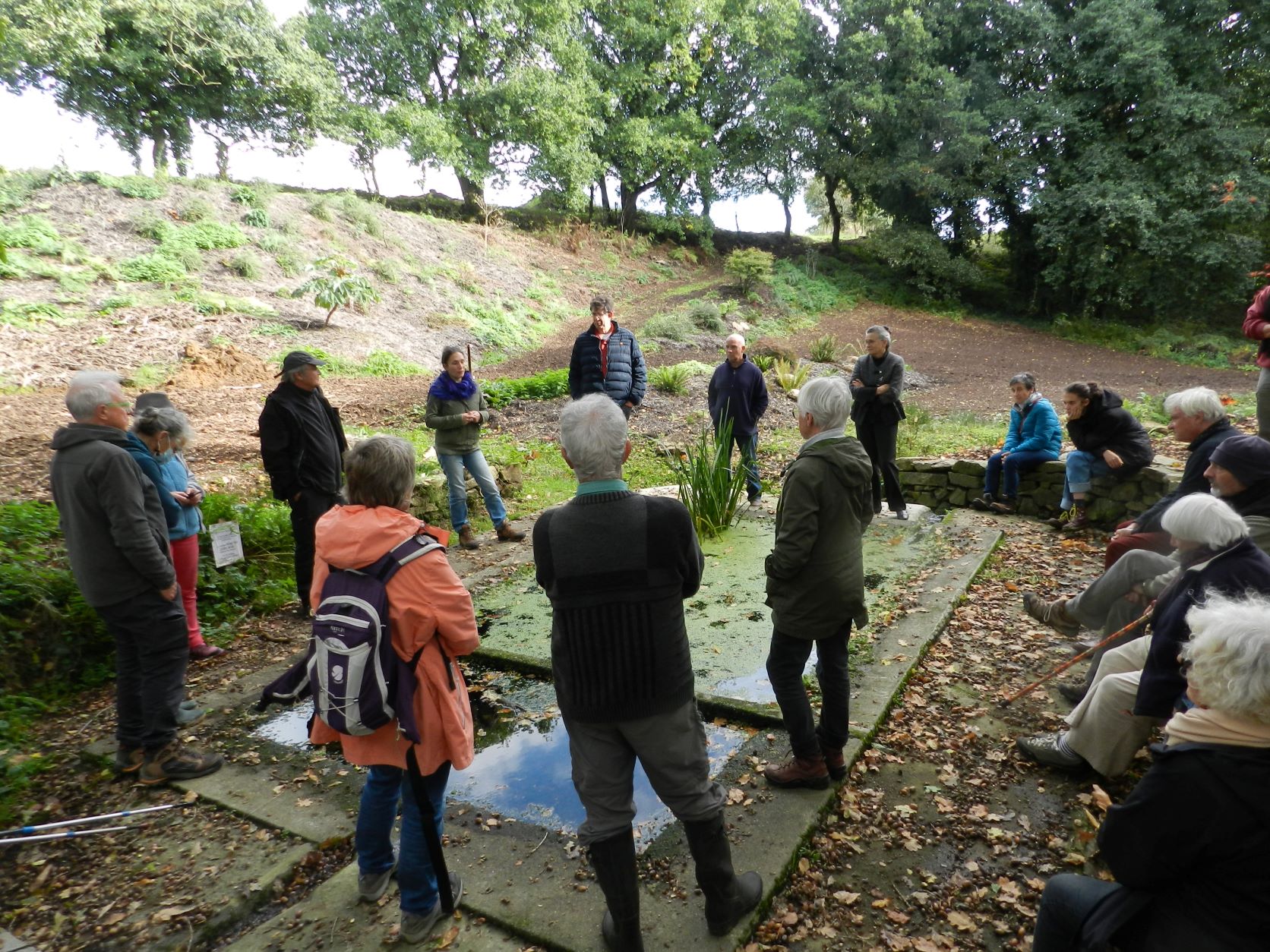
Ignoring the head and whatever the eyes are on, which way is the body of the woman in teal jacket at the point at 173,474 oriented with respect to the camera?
to the viewer's right

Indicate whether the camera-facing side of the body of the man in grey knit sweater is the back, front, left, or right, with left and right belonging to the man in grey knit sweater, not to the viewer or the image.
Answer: back

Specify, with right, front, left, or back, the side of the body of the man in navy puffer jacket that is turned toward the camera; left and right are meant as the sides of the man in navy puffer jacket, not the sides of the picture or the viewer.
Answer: front

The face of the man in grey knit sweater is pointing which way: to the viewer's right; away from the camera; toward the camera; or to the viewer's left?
away from the camera

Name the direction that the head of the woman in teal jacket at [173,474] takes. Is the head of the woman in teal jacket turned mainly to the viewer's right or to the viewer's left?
to the viewer's right

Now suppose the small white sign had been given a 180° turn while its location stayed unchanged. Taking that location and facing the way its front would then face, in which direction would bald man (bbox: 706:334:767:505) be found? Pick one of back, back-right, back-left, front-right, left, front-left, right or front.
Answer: right

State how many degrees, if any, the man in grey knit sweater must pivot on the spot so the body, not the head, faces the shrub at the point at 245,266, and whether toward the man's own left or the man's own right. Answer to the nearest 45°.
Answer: approximately 45° to the man's own left

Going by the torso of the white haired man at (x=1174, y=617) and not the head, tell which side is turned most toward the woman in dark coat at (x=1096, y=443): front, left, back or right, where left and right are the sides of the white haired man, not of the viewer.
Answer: right

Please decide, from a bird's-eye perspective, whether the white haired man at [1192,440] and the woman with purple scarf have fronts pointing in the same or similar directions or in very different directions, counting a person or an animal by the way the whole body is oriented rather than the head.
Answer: very different directions

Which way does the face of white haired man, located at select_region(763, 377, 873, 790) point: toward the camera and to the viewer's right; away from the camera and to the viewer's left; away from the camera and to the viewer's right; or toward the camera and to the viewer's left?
away from the camera and to the viewer's left

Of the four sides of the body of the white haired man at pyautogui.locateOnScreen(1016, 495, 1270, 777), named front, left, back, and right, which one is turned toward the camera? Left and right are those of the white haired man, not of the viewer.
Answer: left

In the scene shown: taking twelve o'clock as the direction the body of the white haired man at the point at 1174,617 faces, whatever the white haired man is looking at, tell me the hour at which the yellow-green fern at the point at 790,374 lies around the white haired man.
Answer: The yellow-green fern is roughly at 2 o'clock from the white haired man.

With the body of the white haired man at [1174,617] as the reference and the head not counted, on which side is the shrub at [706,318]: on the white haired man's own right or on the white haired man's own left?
on the white haired man's own right

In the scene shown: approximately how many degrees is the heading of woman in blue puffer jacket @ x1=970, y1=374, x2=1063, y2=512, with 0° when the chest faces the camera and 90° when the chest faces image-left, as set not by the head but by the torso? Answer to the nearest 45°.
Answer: approximately 45°
